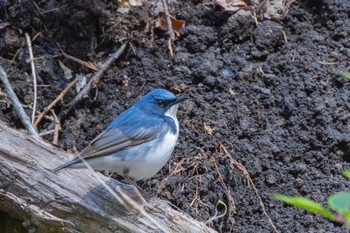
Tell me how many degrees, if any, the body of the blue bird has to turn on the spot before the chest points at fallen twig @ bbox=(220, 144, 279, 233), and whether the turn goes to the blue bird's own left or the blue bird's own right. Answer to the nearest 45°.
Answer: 0° — it already faces it

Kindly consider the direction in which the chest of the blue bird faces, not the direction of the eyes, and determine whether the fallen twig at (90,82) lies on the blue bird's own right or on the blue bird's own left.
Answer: on the blue bird's own left

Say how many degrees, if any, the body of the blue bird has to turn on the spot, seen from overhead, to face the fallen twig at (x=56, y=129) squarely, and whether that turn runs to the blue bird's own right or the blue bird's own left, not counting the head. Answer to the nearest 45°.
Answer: approximately 135° to the blue bird's own left

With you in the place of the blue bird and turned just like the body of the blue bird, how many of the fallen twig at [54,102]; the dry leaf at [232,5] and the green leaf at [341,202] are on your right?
1

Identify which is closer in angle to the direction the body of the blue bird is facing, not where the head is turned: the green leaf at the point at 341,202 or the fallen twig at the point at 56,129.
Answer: the green leaf

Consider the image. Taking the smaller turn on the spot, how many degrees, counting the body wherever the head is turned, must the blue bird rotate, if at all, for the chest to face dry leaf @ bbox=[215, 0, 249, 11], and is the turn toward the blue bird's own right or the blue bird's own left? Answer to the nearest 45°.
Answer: approximately 45° to the blue bird's own left

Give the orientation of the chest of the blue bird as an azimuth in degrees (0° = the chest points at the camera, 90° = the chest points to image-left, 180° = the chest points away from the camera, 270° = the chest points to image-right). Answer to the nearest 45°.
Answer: approximately 270°

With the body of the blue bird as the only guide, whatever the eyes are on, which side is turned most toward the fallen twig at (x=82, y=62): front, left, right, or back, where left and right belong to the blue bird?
left

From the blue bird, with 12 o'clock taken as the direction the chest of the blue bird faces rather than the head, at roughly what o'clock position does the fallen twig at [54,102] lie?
The fallen twig is roughly at 8 o'clock from the blue bird.
